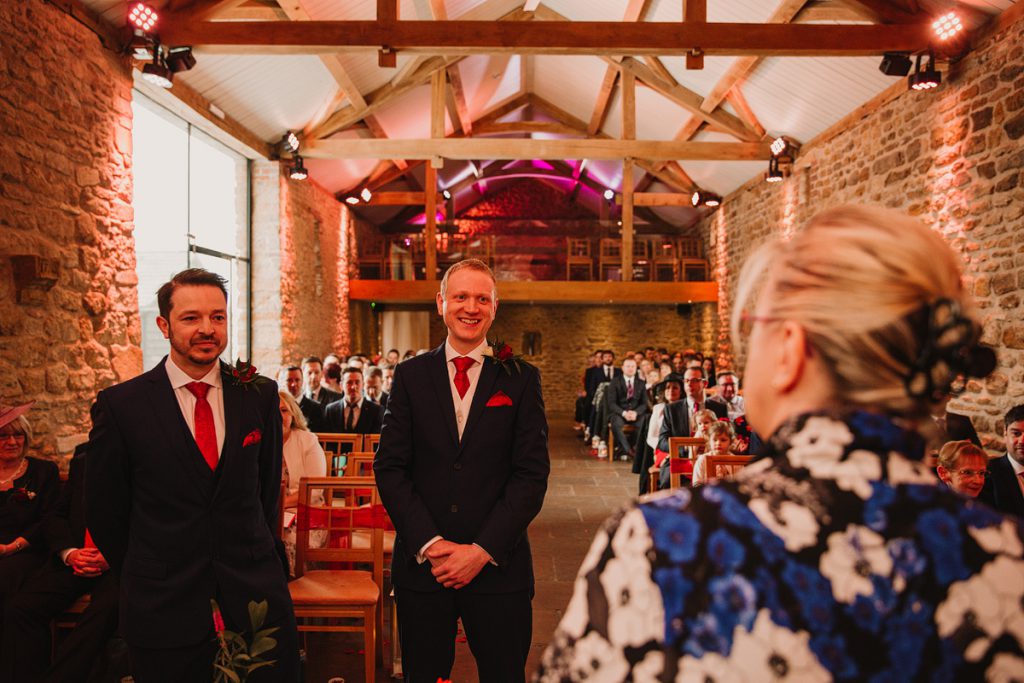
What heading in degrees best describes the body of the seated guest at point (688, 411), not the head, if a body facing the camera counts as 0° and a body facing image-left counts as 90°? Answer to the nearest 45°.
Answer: approximately 0°

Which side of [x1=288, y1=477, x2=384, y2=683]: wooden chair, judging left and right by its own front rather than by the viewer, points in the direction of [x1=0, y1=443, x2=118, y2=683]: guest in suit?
right

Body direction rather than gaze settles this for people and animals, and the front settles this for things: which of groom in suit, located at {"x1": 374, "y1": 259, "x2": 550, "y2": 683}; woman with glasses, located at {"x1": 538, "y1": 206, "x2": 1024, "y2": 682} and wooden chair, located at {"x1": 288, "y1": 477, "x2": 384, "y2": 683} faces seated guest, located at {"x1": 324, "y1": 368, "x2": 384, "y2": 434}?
the woman with glasses

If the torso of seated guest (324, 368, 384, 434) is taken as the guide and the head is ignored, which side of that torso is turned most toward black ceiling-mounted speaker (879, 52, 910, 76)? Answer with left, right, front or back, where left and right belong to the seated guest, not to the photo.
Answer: left

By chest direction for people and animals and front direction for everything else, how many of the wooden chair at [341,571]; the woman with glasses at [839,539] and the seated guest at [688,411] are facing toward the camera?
2

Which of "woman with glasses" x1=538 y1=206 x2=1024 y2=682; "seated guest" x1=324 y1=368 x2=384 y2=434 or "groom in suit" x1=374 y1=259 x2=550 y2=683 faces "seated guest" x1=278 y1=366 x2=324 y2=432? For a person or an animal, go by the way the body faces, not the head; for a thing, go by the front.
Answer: the woman with glasses

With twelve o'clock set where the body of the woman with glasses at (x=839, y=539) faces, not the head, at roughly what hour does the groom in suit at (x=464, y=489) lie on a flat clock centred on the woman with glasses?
The groom in suit is roughly at 12 o'clock from the woman with glasses.

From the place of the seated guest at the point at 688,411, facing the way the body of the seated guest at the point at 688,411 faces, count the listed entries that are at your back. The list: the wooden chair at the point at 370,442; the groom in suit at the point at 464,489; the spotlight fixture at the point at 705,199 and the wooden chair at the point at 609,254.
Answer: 2

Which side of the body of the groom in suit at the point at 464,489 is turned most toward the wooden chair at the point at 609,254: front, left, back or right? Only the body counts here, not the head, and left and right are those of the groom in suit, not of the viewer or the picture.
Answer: back

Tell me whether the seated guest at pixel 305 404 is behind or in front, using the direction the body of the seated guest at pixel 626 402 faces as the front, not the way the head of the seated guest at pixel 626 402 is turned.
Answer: in front
